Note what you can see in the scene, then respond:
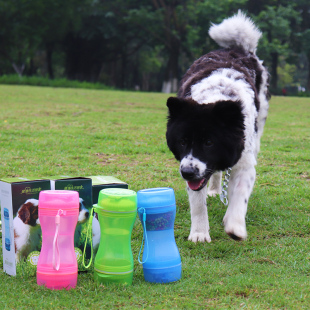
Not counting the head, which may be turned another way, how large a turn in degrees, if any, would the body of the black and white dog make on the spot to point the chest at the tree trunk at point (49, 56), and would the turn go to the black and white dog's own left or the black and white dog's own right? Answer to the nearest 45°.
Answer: approximately 135° to the black and white dog's own right

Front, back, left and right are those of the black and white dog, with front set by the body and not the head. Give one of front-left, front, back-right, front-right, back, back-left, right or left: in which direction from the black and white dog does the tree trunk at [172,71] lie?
back

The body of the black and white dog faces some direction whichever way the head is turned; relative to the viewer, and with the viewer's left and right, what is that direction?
facing the viewer

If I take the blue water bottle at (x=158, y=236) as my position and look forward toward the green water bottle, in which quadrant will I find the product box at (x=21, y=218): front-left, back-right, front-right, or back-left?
front-right

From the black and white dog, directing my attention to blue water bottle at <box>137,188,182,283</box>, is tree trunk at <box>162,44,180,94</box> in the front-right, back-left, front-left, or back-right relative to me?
back-right

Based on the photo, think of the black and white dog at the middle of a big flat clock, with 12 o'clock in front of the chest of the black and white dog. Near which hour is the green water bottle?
The green water bottle is roughly at 1 o'clock from the black and white dog.

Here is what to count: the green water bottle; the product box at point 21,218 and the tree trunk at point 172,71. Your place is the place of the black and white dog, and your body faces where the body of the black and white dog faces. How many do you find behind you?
1

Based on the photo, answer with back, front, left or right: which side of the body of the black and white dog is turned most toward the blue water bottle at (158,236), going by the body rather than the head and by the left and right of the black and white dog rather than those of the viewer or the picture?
front

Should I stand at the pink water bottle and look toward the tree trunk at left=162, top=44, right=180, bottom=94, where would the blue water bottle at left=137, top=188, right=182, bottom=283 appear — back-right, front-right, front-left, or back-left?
front-right

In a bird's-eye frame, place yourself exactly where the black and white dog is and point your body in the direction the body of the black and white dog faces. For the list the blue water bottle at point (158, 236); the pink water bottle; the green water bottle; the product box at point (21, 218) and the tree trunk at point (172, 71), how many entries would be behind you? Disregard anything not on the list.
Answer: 1

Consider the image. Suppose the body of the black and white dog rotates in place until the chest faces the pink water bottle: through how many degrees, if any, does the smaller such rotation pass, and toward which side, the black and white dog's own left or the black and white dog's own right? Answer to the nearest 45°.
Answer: approximately 45° to the black and white dog's own right

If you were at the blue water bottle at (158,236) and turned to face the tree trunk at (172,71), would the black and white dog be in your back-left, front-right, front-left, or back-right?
front-right

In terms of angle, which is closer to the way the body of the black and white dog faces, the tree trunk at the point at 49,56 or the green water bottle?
the green water bottle

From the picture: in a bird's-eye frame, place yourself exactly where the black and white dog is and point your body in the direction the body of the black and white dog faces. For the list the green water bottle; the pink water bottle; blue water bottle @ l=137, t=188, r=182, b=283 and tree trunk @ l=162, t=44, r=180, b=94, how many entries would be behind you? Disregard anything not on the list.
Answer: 1

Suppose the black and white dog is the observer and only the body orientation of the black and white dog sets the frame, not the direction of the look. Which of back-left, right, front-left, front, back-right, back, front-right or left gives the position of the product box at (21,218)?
front-right
